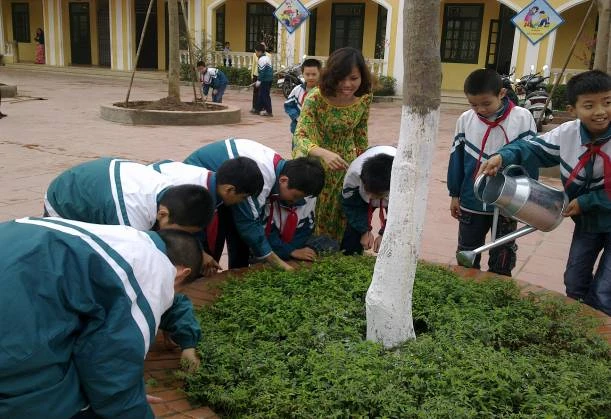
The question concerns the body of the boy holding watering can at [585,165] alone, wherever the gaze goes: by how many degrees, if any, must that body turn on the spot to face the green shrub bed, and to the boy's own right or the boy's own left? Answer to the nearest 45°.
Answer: approximately 45° to the boy's own right

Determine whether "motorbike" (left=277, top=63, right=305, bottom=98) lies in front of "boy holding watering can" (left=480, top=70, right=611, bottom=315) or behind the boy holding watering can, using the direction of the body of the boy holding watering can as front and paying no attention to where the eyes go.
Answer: behind

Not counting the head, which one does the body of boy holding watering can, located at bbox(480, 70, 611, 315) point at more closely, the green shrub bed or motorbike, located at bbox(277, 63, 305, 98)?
the green shrub bed

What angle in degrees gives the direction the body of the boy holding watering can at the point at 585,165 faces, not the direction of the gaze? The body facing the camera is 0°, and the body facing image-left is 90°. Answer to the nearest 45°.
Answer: approximately 0°

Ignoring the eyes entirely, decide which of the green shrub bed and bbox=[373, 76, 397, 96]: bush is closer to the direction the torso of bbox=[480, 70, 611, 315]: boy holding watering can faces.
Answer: the green shrub bed

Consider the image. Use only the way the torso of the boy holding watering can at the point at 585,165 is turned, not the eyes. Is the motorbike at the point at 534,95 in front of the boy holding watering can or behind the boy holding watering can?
behind
